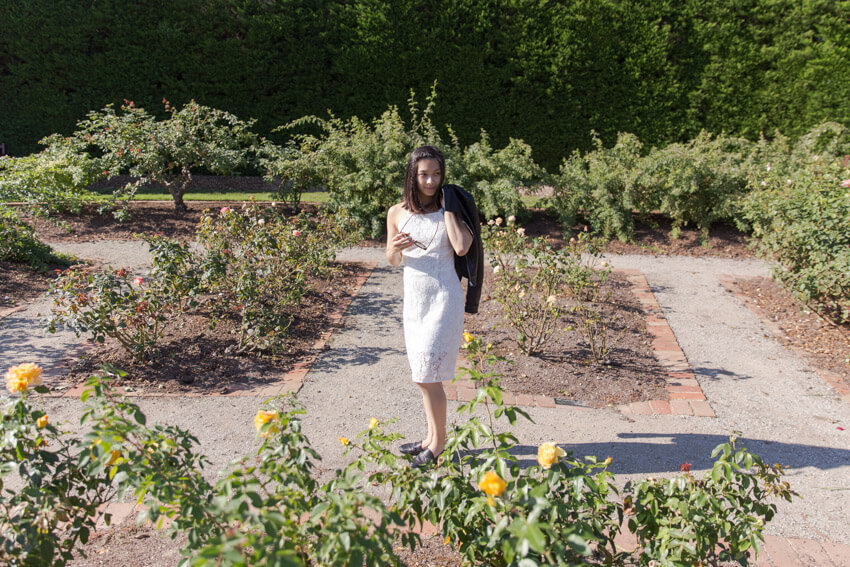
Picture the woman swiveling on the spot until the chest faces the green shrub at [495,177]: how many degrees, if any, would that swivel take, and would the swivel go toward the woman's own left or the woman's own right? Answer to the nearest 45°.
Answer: approximately 135° to the woman's own right

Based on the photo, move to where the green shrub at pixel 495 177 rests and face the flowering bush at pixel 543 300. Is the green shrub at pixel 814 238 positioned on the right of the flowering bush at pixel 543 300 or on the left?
left

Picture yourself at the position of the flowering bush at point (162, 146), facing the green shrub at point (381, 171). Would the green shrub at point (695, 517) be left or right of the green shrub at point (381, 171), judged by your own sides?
right

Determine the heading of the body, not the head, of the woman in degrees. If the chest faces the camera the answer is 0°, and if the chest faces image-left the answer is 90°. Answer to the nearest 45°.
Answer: approximately 45°

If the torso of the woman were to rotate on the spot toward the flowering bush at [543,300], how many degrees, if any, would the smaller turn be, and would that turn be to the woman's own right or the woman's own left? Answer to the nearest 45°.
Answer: approximately 180°

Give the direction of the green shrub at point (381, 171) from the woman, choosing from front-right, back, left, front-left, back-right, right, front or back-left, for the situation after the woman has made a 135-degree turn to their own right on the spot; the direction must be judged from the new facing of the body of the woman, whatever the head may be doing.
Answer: front

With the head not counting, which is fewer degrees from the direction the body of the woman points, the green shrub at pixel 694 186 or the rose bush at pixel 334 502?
the rose bush

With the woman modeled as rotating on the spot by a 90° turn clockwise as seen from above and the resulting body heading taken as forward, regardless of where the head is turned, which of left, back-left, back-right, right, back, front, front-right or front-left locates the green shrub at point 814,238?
right

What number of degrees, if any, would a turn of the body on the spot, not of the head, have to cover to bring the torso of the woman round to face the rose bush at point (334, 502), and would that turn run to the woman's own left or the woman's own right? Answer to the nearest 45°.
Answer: approximately 45° to the woman's own left

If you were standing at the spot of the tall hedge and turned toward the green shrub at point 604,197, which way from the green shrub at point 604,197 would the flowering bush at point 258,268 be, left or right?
right
